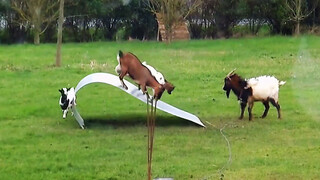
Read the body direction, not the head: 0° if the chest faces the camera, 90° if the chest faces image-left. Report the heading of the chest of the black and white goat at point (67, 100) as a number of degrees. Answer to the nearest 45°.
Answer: approximately 45°

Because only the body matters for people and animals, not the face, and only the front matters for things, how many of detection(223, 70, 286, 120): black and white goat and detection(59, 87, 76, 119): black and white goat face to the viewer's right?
0

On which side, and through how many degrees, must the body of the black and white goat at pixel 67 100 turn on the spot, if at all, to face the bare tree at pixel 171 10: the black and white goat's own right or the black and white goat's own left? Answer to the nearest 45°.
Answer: approximately 135° to the black and white goat's own right

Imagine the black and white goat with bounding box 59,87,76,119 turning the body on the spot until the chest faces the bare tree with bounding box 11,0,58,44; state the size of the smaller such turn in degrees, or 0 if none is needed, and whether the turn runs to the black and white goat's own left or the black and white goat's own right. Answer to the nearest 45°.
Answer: approximately 135° to the black and white goat's own right

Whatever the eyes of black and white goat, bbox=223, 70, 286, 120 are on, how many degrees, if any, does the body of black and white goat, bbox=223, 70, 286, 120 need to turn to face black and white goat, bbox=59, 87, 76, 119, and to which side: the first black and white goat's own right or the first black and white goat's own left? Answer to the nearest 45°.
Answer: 0° — it already faces it

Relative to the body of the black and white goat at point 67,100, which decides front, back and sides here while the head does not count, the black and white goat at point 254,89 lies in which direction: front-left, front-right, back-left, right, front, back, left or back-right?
back-left

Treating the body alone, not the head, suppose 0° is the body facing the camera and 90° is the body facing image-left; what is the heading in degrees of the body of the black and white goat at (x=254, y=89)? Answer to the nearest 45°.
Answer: approximately 90°
